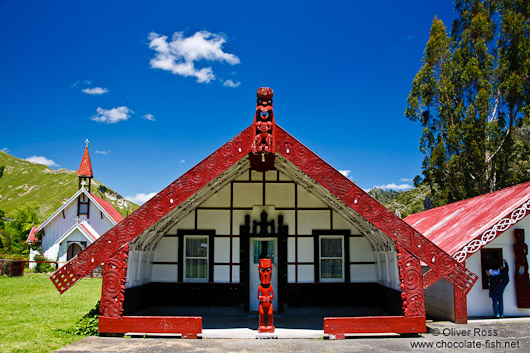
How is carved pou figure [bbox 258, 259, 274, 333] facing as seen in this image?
toward the camera

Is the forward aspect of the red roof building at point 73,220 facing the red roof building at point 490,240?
no

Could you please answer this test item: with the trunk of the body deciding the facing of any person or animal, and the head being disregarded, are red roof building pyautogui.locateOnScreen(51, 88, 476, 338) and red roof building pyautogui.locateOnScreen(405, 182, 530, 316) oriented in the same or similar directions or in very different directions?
same or similar directions

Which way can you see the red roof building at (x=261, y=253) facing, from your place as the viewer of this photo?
facing the viewer

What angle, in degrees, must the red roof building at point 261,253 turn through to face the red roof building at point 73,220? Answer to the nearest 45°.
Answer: approximately 135° to its right

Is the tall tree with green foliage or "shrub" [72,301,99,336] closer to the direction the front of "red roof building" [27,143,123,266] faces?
the shrub

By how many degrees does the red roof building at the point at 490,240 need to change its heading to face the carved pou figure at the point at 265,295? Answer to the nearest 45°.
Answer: approximately 90° to its right

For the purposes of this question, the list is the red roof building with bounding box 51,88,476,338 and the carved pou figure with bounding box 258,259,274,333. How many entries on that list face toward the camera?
2

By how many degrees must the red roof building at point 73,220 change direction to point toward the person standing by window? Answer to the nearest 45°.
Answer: approximately 45° to its left

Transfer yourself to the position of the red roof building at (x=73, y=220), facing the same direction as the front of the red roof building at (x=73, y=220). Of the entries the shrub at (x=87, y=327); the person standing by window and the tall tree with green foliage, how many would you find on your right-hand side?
0

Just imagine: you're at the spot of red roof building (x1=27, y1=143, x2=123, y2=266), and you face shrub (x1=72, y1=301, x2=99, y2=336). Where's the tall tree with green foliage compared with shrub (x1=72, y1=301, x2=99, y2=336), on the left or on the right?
left

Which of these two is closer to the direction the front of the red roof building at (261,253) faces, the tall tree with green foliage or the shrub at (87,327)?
the shrub

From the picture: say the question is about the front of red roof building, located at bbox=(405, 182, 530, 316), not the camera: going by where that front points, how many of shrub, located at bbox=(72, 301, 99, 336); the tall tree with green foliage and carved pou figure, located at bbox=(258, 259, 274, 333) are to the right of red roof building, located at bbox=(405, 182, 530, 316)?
2

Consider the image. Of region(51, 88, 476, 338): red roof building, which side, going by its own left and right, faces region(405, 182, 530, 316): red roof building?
left
